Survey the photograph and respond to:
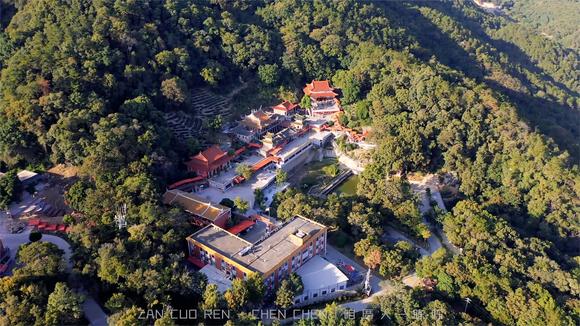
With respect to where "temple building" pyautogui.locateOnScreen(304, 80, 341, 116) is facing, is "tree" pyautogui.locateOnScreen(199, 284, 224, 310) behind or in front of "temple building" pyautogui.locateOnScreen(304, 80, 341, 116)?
in front

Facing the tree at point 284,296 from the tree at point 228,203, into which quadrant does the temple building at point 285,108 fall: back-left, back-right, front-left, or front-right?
back-left

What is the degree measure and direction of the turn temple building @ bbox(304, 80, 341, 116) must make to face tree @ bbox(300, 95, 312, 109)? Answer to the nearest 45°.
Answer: approximately 45° to its right

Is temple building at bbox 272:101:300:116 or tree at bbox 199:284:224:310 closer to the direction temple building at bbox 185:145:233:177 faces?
the tree

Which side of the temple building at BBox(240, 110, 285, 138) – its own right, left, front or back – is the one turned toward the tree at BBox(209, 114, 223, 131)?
right

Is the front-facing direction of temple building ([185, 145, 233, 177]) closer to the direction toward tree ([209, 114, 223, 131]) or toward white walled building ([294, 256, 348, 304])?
the white walled building

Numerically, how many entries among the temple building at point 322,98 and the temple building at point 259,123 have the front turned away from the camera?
0

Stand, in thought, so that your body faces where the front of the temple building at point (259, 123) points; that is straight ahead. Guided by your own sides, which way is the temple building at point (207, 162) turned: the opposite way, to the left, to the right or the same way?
the same way

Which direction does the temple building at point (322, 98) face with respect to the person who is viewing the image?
facing the viewer

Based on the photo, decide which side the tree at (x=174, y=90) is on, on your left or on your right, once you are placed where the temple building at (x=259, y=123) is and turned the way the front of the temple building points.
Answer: on your right

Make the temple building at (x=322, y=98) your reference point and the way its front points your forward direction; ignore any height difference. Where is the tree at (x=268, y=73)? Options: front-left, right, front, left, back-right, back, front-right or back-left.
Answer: right

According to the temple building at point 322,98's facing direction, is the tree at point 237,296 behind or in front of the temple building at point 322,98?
in front
